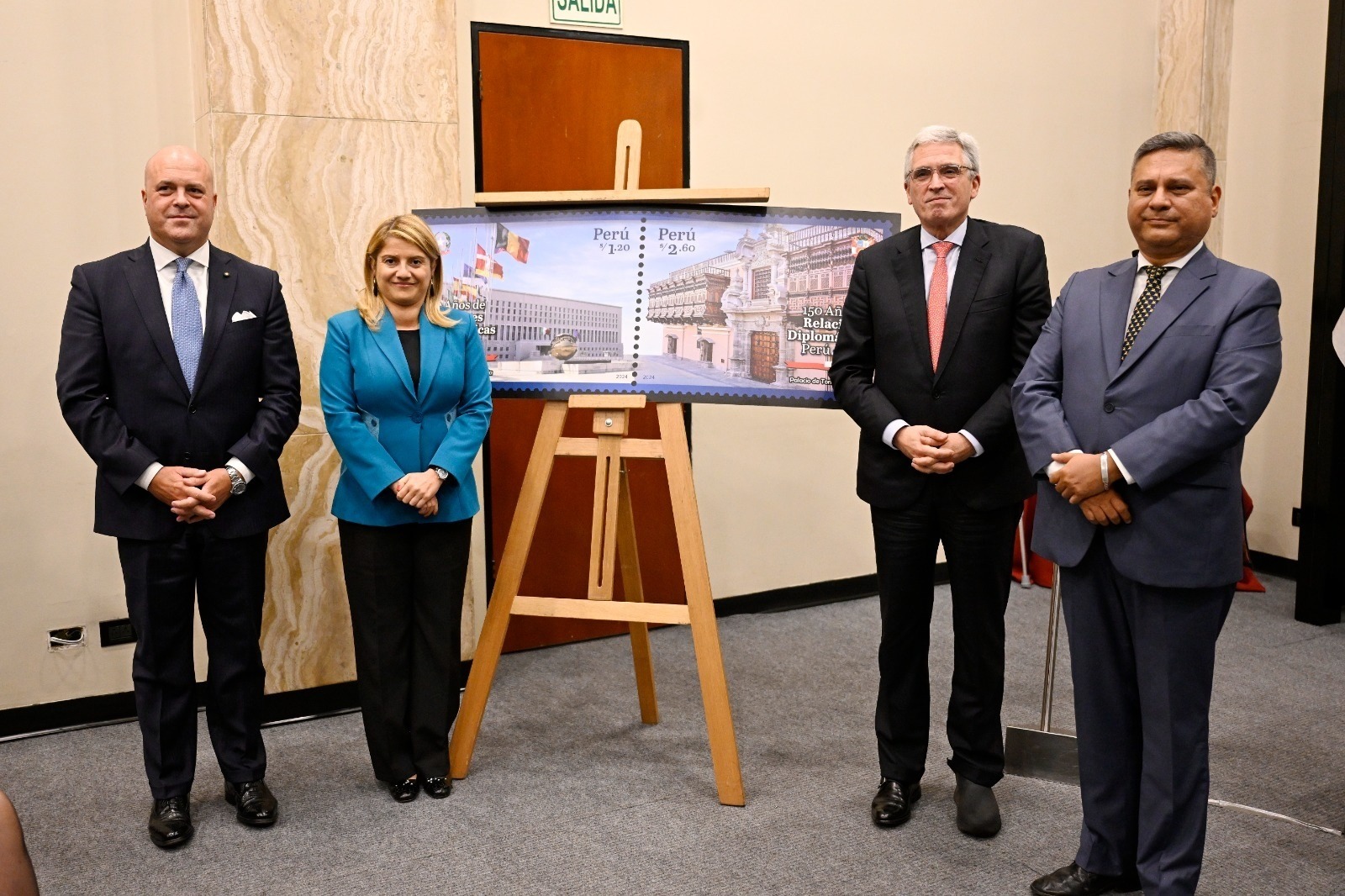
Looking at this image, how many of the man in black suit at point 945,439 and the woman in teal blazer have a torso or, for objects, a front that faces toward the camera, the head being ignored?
2

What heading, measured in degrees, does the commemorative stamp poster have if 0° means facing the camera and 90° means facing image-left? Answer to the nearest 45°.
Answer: approximately 0°

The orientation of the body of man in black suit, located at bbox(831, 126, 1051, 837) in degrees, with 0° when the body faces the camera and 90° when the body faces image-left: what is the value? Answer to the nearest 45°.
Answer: approximately 0°
